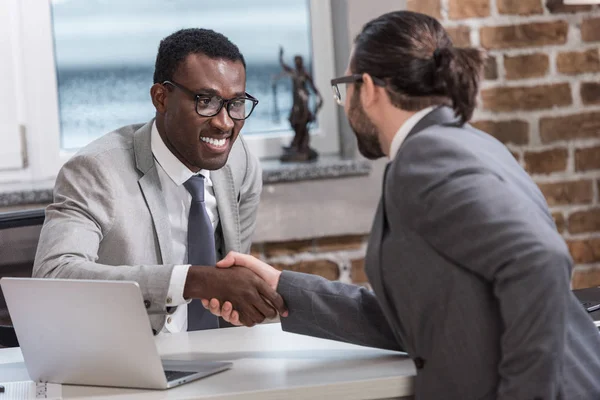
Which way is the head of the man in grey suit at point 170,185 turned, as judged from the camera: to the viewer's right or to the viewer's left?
to the viewer's right

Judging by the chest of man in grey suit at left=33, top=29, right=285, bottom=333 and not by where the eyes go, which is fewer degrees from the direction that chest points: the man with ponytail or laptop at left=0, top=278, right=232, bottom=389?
the man with ponytail

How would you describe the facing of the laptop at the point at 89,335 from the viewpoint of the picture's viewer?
facing away from the viewer and to the right of the viewer

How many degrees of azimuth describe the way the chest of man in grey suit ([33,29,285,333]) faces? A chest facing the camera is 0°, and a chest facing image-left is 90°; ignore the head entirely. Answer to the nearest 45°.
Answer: approximately 315°

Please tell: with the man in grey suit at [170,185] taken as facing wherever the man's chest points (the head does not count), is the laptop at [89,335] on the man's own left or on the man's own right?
on the man's own right
